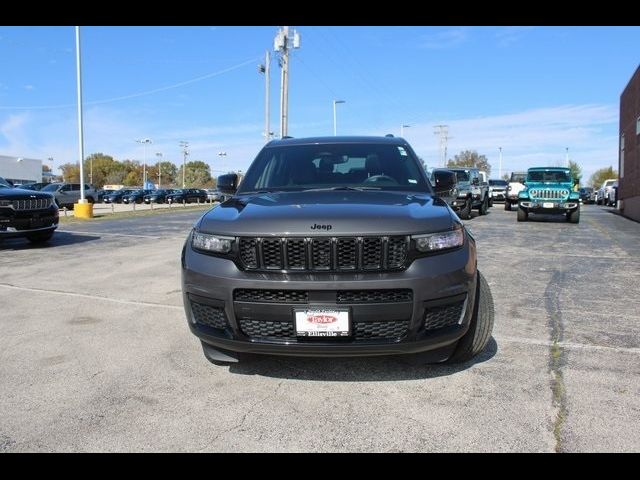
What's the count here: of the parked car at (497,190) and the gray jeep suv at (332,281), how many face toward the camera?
2

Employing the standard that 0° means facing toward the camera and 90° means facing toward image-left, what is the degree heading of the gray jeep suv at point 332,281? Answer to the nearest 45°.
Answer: approximately 0°

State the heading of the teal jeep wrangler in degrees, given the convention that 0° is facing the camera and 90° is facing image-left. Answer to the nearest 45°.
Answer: approximately 0°

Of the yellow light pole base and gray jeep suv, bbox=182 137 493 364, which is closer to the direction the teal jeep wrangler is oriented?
the gray jeep suv
